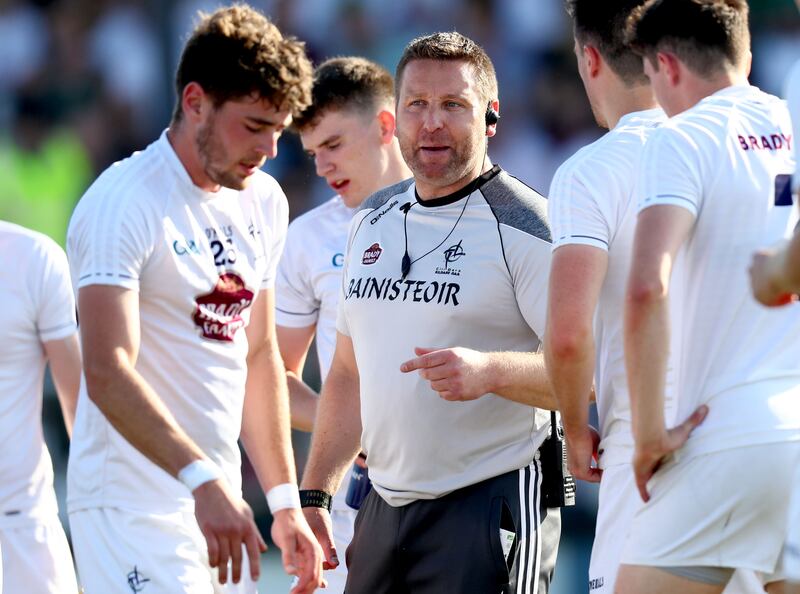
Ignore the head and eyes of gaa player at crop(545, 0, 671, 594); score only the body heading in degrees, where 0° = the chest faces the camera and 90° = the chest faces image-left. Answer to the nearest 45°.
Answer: approximately 135°

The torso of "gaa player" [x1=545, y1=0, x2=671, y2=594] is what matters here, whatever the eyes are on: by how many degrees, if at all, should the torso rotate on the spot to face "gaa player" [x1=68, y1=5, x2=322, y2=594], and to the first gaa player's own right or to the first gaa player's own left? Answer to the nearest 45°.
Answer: approximately 45° to the first gaa player's own left

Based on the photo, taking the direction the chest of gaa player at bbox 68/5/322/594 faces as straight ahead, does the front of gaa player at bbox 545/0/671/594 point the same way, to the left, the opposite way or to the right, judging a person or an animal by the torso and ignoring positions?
the opposite way

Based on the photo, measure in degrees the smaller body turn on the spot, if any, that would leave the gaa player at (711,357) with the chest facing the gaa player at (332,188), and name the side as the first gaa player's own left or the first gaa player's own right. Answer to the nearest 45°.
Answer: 0° — they already face them

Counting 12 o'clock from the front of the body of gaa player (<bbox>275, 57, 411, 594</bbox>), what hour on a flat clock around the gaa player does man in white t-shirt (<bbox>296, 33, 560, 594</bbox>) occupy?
The man in white t-shirt is roughly at 10 o'clock from the gaa player.

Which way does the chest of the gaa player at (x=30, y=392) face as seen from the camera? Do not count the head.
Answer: away from the camera

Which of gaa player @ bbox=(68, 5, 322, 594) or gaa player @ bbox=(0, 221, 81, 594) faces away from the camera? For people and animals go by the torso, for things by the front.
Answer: gaa player @ bbox=(0, 221, 81, 594)

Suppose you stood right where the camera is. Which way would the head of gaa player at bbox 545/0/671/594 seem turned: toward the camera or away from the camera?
away from the camera

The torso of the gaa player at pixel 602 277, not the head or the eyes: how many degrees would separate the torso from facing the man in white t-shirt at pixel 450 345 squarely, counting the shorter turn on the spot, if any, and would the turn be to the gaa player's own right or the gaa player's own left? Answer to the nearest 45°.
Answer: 0° — they already face them

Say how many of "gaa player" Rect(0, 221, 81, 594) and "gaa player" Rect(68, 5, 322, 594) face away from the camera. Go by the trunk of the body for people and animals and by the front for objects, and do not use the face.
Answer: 1

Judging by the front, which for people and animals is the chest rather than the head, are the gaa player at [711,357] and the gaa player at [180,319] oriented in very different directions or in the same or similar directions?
very different directions
